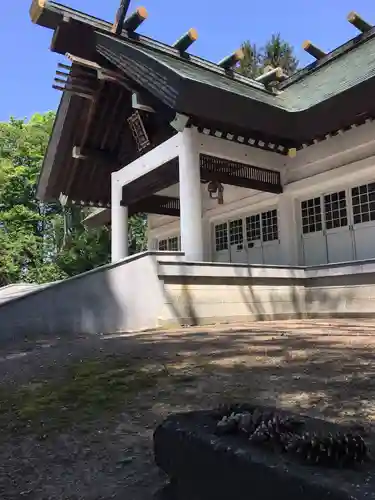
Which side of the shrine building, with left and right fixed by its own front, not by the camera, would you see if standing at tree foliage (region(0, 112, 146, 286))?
right

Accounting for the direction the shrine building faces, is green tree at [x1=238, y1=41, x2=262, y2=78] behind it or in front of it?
behind

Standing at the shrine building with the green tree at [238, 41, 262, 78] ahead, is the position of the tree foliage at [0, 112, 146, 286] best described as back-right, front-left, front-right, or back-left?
front-left

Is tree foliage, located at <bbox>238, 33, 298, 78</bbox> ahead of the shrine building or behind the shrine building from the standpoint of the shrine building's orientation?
behind

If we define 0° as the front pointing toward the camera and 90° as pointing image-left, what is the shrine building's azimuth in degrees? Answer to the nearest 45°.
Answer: approximately 45°

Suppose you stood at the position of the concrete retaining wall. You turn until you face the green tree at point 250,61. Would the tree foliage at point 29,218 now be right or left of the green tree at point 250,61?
left
